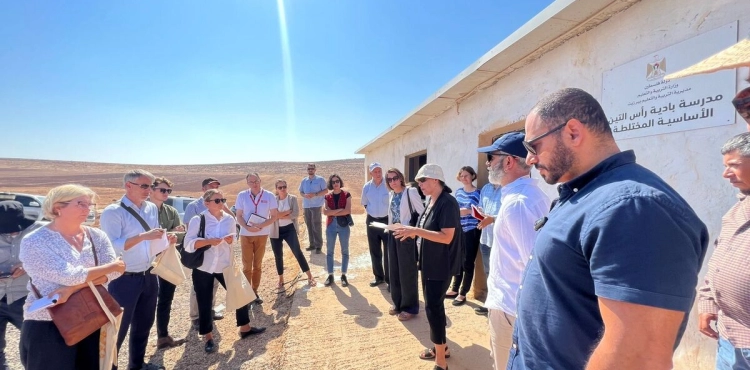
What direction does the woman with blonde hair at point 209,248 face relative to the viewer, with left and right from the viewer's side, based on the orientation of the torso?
facing the viewer and to the right of the viewer

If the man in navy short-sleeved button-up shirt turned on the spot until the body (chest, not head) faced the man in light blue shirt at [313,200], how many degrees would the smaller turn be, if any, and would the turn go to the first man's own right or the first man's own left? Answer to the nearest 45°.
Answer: approximately 45° to the first man's own right

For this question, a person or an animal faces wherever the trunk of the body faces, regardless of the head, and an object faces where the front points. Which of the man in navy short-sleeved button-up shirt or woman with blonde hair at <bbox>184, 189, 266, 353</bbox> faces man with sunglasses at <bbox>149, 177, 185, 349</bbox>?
the man in navy short-sleeved button-up shirt

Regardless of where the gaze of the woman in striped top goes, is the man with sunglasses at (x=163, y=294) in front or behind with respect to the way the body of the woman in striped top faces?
in front

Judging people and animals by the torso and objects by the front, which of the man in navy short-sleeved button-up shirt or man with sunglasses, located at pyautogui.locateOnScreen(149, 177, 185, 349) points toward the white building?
the man with sunglasses

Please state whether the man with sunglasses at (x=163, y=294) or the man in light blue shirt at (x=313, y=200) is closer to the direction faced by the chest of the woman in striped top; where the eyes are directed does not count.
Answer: the man with sunglasses

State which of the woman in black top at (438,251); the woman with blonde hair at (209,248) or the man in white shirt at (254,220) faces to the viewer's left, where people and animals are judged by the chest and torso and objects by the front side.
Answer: the woman in black top

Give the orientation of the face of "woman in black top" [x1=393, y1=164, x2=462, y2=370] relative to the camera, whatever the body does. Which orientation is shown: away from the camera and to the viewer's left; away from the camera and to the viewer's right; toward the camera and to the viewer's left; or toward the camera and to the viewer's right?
toward the camera and to the viewer's left

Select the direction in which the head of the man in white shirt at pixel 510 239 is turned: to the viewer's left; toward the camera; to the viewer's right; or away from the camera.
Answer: to the viewer's left

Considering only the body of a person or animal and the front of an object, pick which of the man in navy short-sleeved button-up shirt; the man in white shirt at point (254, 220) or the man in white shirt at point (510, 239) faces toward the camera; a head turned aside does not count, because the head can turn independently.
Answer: the man in white shirt at point (254, 220)

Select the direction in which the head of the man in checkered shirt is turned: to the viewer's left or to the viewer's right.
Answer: to the viewer's left

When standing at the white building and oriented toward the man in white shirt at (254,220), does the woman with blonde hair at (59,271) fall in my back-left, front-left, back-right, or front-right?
front-left

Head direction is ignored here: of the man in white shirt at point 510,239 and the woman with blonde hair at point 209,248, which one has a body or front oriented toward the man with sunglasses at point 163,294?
the man in white shirt

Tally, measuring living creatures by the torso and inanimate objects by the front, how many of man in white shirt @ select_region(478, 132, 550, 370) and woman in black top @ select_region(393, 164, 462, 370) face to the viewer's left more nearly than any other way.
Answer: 2

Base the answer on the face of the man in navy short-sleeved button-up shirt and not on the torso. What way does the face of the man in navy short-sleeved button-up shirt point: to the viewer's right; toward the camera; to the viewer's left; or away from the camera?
to the viewer's left

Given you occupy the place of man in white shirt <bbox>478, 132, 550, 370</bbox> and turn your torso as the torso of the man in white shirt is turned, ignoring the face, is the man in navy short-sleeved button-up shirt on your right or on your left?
on your left

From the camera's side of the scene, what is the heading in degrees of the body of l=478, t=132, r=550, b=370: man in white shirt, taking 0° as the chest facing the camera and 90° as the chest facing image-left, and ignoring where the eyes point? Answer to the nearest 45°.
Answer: approximately 90°

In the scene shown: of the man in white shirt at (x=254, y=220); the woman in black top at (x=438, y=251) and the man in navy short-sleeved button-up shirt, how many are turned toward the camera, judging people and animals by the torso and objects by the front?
1
